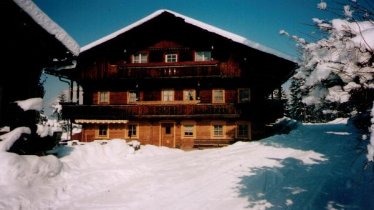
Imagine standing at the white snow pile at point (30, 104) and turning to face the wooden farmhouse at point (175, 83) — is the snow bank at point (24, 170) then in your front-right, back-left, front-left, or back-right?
back-right

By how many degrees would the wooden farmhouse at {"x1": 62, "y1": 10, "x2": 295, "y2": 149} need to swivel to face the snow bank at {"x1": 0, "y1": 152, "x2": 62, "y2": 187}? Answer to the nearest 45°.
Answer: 0° — it already faces it

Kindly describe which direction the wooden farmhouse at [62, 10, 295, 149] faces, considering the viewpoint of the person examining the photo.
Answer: facing the viewer

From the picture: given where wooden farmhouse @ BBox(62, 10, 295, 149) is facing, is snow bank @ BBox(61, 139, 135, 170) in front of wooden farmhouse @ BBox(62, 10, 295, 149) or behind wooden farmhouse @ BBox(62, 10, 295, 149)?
in front

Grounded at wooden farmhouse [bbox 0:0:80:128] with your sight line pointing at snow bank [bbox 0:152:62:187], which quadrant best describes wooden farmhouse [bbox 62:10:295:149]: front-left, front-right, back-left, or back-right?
back-left

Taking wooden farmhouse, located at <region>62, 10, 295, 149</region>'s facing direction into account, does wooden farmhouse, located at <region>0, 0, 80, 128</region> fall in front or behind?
in front

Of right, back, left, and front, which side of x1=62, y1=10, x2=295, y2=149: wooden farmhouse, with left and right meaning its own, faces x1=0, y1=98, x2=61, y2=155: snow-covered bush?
front

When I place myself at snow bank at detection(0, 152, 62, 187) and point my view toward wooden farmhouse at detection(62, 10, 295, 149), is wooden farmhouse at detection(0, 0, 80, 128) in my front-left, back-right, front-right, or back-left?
front-left
